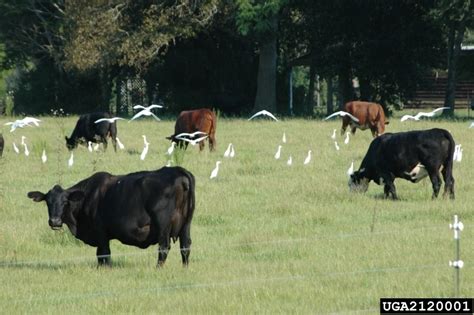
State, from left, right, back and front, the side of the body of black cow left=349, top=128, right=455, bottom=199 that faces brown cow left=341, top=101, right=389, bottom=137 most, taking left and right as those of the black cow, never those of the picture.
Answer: right

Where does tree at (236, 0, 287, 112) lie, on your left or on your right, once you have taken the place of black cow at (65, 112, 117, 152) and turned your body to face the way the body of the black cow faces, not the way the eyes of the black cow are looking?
on your right

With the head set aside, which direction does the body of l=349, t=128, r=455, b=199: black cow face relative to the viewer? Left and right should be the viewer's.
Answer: facing to the left of the viewer

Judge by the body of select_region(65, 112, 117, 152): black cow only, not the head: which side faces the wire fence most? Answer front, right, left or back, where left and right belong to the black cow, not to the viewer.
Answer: left

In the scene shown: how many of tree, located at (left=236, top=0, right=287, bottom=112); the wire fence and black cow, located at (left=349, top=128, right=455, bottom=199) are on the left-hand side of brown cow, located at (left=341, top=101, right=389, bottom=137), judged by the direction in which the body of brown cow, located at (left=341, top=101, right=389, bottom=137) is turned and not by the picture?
2

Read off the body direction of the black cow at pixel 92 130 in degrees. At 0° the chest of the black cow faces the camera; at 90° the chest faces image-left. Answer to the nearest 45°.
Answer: approximately 90°

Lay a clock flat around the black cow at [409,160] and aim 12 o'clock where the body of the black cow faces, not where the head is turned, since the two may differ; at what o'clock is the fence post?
The fence post is roughly at 9 o'clock from the black cow.

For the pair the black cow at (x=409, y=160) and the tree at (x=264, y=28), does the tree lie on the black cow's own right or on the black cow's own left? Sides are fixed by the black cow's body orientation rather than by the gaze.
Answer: on the black cow's own right

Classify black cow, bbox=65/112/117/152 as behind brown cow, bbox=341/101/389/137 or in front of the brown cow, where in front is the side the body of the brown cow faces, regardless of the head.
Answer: in front

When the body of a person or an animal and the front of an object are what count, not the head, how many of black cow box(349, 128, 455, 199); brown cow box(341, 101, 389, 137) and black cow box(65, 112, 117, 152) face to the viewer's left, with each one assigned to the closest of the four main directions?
3
